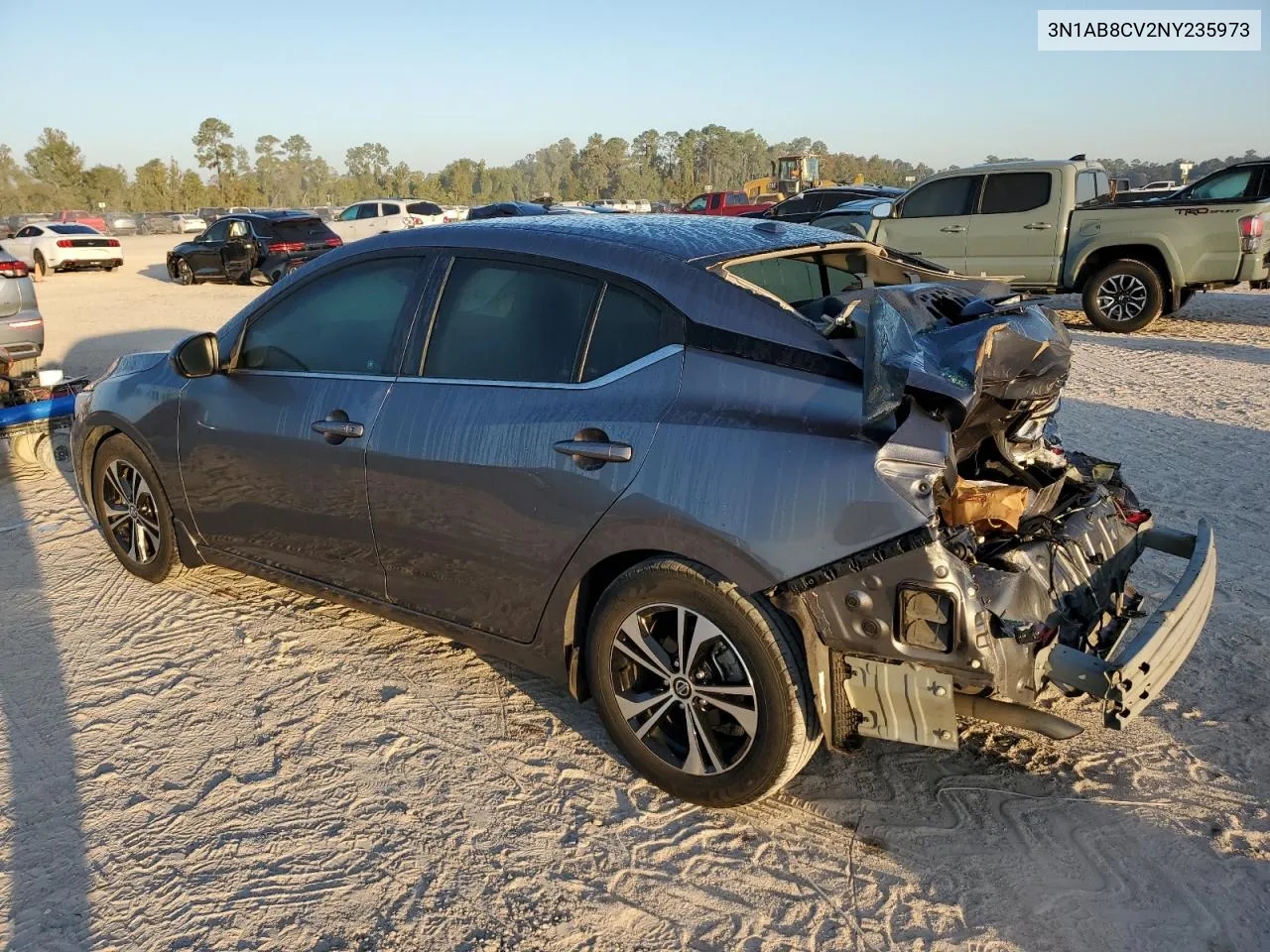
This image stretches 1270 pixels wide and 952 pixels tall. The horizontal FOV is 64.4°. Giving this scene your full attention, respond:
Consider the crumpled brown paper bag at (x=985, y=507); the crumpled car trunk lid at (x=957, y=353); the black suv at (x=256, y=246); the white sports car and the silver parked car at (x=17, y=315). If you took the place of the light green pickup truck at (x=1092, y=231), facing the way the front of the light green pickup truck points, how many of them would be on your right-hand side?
0

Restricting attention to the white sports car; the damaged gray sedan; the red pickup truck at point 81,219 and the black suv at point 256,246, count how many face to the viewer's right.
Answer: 0

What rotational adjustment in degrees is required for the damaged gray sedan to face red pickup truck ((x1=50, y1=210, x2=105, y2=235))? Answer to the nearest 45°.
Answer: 0° — it already faces it

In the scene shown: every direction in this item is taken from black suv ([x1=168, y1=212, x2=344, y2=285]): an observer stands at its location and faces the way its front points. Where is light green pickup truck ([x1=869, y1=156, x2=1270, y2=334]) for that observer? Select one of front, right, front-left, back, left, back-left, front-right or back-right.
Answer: back

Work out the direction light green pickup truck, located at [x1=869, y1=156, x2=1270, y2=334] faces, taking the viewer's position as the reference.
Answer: facing away from the viewer and to the left of the viewer

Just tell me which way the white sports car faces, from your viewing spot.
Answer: facing away from the viewer and to the left of the viewer

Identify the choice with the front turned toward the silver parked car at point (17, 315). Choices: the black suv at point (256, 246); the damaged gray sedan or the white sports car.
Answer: the damaged gray sedan

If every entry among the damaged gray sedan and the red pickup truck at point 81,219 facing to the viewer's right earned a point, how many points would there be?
0

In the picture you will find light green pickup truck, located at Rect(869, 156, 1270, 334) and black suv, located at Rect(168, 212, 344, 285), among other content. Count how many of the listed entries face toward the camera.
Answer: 0

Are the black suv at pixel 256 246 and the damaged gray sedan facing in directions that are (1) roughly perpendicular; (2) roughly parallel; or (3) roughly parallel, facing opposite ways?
roughly parallel

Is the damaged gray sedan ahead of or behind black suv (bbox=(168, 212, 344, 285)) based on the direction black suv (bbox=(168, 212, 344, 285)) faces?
behind

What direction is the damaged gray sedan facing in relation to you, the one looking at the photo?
facing away from the viewer and to the left of the viewer

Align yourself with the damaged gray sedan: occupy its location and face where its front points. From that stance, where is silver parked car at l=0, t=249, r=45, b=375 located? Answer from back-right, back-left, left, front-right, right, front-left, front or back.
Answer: front

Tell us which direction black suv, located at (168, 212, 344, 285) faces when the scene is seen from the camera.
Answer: facing away from the viewer and to the left of the viewer

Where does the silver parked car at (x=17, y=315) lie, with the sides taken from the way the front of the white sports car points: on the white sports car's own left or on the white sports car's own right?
on the white sports car's own left

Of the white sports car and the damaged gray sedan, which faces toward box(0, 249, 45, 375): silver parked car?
the damaged gray sedan
